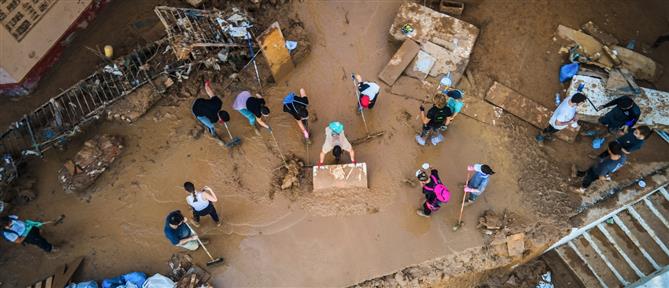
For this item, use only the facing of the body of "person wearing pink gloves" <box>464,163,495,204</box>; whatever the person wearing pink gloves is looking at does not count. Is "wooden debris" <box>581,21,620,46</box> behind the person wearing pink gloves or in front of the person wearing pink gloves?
behind

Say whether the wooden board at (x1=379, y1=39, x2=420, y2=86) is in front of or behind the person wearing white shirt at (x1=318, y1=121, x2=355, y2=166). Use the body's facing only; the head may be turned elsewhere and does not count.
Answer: behind

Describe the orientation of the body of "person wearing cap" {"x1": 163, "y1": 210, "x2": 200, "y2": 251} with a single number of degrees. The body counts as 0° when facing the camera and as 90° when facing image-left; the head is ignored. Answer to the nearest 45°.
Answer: approximately 315°

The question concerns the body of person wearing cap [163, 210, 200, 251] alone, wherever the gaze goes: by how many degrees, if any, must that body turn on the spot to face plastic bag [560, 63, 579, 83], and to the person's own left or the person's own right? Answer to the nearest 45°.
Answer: approximately 45° to the person's own left

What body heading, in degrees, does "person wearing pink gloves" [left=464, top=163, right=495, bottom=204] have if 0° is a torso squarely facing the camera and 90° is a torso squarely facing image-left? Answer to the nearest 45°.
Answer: approximately 45°

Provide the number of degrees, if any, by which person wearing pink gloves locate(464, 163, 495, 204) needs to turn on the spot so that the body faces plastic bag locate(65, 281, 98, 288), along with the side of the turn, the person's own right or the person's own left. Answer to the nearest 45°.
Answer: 0° — they already face it

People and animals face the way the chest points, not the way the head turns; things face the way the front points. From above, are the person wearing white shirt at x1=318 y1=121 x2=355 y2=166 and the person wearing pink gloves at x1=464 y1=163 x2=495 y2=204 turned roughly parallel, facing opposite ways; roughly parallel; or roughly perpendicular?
roughly perpendicular

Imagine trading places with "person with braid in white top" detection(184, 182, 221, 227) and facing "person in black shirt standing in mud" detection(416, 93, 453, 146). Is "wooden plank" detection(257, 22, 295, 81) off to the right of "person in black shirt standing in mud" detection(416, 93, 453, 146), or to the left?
left

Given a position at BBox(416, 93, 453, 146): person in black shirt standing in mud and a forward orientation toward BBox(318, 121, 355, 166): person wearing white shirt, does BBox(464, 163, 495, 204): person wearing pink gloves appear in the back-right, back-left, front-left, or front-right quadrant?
back-left

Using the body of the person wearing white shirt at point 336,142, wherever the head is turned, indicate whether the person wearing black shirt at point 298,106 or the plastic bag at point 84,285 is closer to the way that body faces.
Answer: the plastic bag
